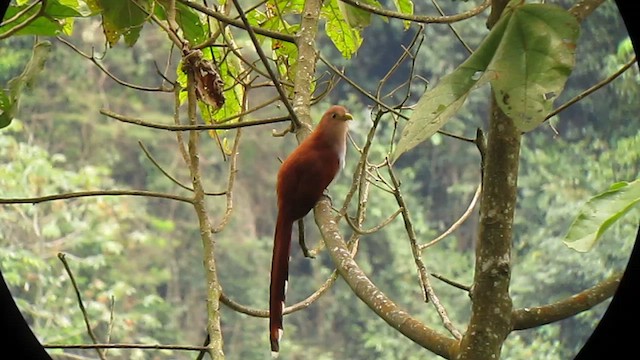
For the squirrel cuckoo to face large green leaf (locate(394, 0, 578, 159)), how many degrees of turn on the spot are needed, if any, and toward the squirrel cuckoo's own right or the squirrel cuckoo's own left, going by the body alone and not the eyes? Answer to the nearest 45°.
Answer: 0° — it already faces it

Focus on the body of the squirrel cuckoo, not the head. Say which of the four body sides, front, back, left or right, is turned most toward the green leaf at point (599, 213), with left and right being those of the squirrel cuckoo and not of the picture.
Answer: front
